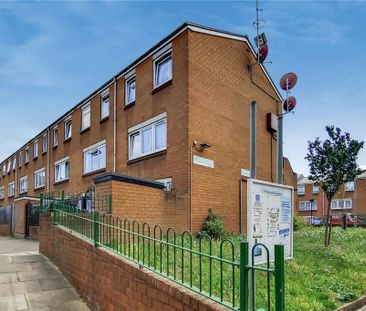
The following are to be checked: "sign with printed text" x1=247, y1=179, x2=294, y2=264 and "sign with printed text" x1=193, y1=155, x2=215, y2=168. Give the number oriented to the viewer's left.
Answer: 0

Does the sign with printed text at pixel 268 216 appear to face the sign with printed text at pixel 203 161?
no

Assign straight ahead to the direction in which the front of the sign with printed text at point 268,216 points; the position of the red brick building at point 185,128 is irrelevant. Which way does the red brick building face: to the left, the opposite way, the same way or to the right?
to the right

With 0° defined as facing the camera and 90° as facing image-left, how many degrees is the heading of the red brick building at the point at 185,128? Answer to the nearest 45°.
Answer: approximately 45°

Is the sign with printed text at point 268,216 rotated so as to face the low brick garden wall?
no

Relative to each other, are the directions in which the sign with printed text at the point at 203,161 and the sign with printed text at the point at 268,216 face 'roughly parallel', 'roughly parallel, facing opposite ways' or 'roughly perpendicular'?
roughly parallel

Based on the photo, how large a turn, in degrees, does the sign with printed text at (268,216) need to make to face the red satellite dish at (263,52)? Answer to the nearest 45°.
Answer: approximately 135° to its left

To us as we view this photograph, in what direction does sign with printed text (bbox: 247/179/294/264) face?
facing the viewer and to the right of the viewer

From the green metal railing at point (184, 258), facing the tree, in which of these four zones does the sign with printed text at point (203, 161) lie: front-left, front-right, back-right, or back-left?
front-left

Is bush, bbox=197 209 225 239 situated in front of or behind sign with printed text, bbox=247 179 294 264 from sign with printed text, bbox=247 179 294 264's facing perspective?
behind

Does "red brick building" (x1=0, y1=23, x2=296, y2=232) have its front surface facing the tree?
no

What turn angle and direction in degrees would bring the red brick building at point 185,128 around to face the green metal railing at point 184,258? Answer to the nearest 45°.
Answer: approximately 45° to its left
